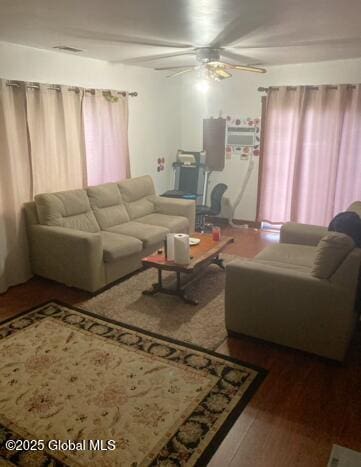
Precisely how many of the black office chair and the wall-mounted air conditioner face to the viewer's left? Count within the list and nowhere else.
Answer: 1

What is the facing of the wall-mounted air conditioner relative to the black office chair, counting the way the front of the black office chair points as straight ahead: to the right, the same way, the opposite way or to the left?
to the left

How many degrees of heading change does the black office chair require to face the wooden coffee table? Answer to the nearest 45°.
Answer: approximately 90° to its left

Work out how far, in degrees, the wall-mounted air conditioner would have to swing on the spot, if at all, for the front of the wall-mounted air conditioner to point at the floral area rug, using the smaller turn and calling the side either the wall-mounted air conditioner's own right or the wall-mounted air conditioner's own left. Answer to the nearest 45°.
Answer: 0° — it already faces it

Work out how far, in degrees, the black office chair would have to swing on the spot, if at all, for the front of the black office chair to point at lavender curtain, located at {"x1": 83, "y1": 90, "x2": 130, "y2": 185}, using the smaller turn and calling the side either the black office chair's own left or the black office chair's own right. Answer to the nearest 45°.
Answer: approximately 45° to the black office chair's own left

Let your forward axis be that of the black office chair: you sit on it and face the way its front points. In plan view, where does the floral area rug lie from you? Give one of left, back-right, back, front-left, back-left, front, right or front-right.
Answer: left

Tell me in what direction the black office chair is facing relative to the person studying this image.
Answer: facing to the left of the viewer

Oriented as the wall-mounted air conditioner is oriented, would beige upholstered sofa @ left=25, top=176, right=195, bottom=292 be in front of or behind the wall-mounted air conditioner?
in front

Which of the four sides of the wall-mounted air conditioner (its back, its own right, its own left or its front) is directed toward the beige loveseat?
front

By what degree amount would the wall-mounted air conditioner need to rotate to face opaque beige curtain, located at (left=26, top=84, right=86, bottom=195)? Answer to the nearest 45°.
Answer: approximately 45° to its right

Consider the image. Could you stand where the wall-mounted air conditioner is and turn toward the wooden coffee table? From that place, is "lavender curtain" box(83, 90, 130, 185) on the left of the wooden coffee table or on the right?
right

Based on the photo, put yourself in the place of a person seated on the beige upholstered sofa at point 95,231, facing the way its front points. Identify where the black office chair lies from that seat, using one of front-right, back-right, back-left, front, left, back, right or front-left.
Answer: left

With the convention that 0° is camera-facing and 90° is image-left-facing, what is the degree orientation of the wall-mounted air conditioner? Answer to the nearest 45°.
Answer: approximately 0°

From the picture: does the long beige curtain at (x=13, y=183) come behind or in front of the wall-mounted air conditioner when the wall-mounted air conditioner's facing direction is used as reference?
in front

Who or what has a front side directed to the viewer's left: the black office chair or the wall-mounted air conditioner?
the black office chair
